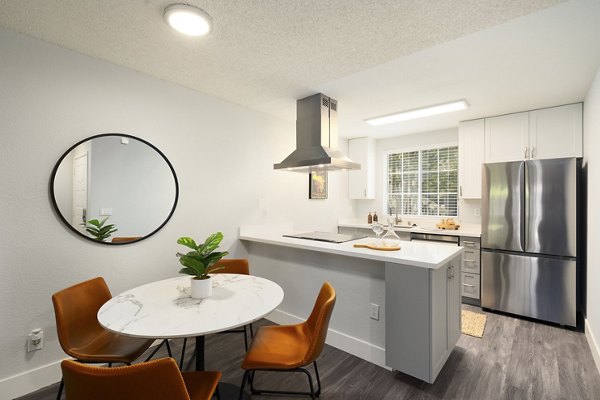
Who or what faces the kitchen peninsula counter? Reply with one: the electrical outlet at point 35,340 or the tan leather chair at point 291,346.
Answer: the electrical outlet

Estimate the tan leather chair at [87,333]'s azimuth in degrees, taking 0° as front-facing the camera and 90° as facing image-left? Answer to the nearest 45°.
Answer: approximately 315°

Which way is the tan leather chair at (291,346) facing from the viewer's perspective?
to the viewer's left

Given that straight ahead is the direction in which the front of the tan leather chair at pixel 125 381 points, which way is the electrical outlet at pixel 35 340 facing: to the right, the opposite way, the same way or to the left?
to the right

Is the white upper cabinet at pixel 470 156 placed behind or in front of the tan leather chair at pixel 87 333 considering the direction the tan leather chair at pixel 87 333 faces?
in front

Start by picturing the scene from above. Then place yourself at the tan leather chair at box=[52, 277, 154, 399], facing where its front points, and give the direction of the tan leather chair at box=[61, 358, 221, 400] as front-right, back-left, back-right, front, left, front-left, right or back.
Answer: front-right

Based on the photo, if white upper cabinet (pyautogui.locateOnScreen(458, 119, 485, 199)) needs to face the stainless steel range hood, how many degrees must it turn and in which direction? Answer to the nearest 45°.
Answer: approximately 45° to its right

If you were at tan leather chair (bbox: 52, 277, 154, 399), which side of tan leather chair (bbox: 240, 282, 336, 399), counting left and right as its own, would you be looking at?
front

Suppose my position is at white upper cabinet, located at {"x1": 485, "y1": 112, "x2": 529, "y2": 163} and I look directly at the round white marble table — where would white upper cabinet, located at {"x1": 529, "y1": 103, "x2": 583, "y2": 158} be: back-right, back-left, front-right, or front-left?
back-left

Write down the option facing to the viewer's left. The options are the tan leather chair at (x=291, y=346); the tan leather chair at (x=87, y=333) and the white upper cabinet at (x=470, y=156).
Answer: the tan leather chair at (x=291, y=346)

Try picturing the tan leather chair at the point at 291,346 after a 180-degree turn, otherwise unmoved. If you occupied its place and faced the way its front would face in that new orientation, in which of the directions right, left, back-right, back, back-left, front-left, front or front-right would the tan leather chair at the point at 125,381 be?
back-right

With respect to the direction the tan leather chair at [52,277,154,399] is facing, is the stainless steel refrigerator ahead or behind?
ahead

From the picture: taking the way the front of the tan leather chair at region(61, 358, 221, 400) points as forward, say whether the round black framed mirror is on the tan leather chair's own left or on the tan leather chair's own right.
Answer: on the tan leather chair's own left

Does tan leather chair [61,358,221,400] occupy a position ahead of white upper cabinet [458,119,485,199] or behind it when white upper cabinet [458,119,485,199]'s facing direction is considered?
ahead

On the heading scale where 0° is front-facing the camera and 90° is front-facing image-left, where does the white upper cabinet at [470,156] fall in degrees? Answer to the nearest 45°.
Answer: approximately 0°

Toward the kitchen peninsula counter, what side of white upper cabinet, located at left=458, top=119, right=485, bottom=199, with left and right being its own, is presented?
front
